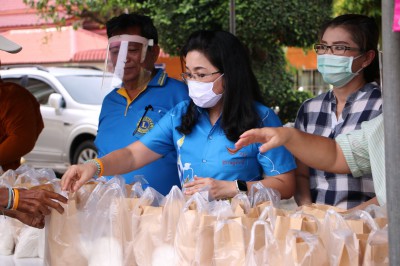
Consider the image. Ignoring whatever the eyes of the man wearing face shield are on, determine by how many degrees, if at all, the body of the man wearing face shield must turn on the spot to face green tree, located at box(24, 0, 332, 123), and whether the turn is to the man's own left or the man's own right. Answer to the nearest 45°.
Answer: approximately 135° to the man's own right

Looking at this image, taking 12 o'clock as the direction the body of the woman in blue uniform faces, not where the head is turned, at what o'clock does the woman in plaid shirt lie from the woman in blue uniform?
The woman in plaid shirt is roughly at 7 o'clock from the woman in blue uniform.

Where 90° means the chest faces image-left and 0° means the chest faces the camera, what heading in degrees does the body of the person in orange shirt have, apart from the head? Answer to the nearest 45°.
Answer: approximately 270°

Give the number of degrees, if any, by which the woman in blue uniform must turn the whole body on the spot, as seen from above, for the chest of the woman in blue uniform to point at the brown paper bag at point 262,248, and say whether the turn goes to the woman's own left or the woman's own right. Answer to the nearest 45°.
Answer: approximately 45° to the woman's own left

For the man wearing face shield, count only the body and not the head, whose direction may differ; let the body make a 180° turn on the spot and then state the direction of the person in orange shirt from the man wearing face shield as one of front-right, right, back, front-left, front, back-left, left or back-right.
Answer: left

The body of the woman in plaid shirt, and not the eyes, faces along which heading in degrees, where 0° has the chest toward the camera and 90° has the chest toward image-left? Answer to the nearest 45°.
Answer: approximately 45°

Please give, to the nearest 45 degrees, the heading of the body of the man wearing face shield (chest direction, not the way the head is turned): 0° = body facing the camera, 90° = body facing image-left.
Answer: approximately 45°

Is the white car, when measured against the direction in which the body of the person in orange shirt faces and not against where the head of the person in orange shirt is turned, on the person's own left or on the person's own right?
on the person's own left

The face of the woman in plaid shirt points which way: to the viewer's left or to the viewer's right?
to the viewer's left

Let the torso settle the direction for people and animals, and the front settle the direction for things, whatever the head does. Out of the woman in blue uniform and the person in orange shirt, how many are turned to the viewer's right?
1
